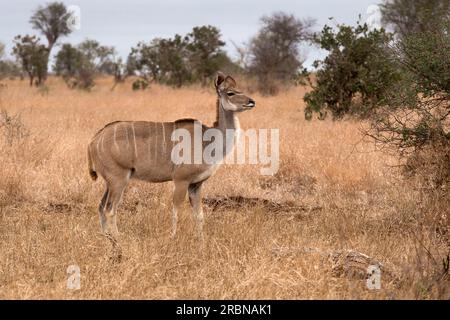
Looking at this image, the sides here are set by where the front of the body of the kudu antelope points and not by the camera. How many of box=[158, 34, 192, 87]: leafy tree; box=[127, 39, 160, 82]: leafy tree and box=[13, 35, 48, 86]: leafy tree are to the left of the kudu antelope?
3

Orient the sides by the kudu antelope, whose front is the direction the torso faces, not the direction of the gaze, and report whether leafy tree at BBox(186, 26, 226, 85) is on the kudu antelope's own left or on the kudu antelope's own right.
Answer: on the kudu antelope's own left

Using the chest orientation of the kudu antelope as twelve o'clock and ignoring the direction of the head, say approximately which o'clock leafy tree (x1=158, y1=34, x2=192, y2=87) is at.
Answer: The leafy tree is roughly at 9 o'clock from the kudu antelope.

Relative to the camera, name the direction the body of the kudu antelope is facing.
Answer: to the viewer's right

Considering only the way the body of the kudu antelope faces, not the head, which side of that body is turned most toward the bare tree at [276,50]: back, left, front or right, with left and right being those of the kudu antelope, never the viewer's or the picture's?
left

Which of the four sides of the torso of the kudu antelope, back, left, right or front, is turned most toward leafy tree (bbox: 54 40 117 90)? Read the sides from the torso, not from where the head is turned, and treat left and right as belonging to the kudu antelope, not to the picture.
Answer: left

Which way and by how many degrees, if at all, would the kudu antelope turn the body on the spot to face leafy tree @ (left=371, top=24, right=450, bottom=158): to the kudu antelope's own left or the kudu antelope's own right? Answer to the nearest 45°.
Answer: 0° — it already faces it

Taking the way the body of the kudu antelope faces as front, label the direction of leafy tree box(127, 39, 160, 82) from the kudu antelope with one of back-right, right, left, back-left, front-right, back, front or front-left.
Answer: left
